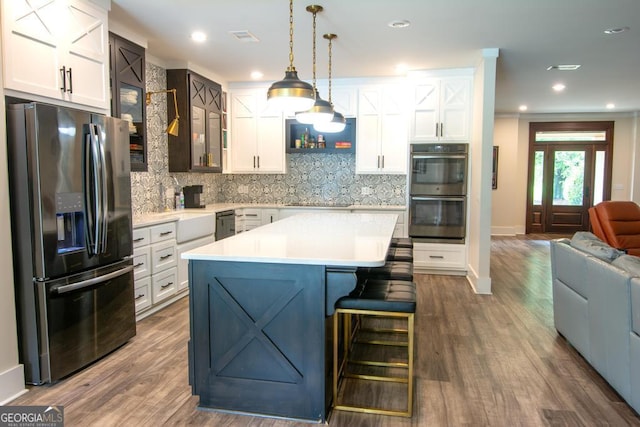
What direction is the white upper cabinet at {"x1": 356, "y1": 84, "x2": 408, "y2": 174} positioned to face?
toward the camera

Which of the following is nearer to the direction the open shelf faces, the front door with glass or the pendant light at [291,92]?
the pendant light

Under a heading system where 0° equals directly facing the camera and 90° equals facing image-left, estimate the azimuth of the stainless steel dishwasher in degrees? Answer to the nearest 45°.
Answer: approximately 315°

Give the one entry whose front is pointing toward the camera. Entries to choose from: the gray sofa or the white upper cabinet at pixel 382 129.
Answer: the white upper cabinet

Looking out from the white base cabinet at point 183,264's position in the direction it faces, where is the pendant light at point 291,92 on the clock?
The pendant light is roughly at 1 o'clock from the white base cabinet.

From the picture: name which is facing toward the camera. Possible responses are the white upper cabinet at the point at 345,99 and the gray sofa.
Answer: the white upper cabinet

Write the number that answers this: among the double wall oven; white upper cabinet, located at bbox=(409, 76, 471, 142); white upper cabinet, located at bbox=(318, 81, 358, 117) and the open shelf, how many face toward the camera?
4

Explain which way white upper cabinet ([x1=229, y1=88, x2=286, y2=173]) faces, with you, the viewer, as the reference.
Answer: facing the viewer

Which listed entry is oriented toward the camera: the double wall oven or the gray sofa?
the double wall oven

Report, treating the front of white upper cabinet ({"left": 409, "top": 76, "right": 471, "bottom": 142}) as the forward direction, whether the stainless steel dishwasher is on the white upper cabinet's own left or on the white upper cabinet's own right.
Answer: on the white upper cabinet's own right

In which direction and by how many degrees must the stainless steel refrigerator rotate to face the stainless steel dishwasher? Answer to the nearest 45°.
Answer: approximately 90° to its left

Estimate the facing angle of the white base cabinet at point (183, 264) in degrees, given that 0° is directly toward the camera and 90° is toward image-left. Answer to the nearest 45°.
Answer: approximately 315°

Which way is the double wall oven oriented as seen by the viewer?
toward the camera
